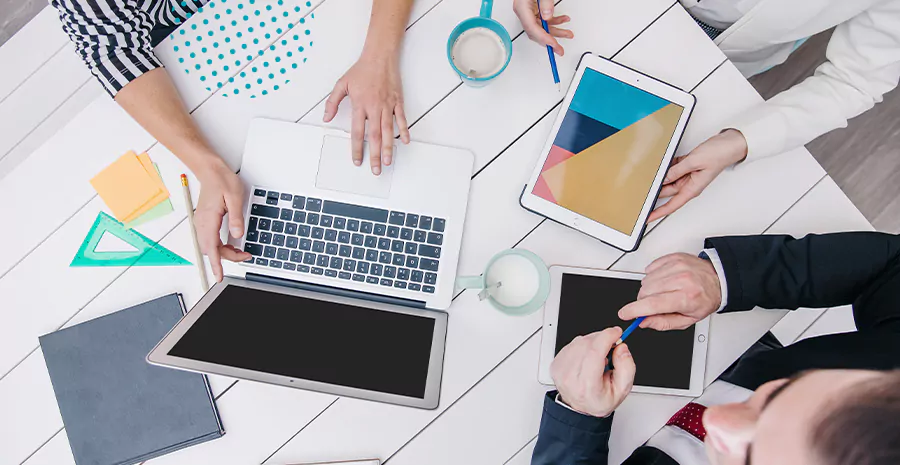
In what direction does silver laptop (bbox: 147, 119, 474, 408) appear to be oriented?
away from the camera

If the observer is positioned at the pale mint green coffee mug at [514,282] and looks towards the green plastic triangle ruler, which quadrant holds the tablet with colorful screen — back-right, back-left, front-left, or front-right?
back-right
